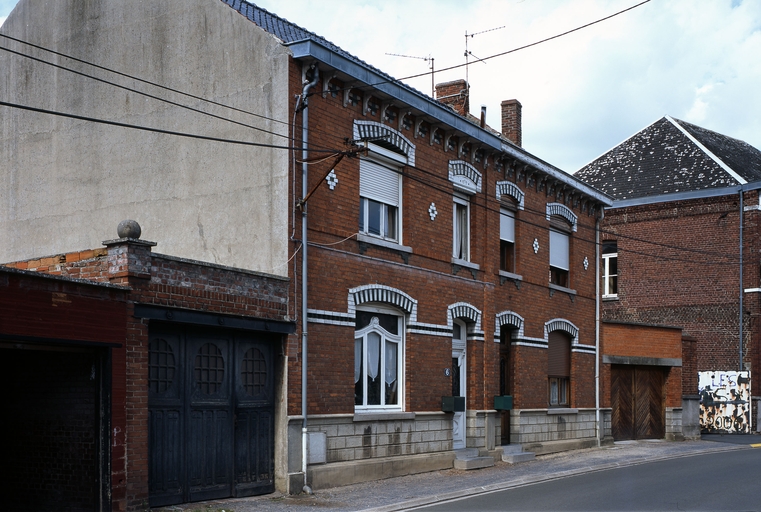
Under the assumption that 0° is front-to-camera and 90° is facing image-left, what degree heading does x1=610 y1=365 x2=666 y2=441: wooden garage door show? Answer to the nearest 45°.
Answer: approximately 0°

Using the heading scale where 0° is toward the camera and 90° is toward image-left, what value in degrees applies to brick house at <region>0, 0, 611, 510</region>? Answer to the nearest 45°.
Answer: approximately 315°

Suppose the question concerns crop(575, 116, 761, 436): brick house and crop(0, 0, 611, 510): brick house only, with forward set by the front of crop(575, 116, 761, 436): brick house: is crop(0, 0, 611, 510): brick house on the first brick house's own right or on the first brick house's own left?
on the first brick house's own right

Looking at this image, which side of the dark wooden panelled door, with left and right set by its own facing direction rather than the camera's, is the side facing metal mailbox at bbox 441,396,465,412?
left

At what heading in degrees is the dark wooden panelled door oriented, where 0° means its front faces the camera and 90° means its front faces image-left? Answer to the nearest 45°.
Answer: approximately 315°

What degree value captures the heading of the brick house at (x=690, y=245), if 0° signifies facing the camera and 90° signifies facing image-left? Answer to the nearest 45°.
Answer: approximately 315°

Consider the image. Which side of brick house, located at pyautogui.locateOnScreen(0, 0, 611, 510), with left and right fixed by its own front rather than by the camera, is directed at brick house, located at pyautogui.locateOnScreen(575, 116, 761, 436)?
left
